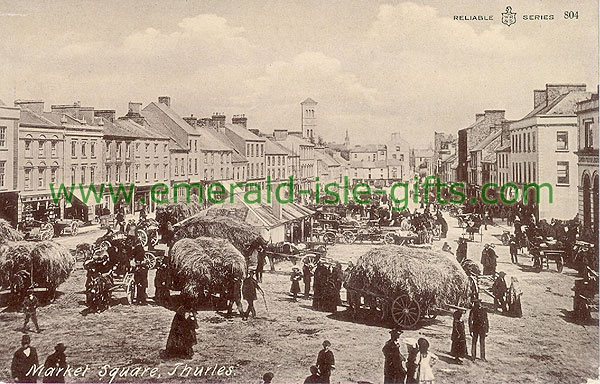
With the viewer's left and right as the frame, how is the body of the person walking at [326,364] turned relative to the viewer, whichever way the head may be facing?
facing the viewer

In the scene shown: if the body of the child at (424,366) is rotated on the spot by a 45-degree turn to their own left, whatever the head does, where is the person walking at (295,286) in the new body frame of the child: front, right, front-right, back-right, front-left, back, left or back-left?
back

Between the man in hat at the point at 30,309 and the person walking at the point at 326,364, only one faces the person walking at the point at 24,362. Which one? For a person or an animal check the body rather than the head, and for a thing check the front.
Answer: the man in hat

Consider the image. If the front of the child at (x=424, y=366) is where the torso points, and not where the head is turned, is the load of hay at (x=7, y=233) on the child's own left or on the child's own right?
on the child's own right

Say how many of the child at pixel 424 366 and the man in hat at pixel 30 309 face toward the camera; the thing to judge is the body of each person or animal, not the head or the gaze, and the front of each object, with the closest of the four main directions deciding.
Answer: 2

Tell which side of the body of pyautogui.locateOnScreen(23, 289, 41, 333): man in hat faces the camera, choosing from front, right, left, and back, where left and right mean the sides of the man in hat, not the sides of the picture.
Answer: front

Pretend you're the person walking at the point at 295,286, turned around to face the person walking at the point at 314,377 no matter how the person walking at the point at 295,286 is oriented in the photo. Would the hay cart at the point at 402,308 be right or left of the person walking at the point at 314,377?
left

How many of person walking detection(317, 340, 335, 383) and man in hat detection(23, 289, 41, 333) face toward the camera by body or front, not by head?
2
